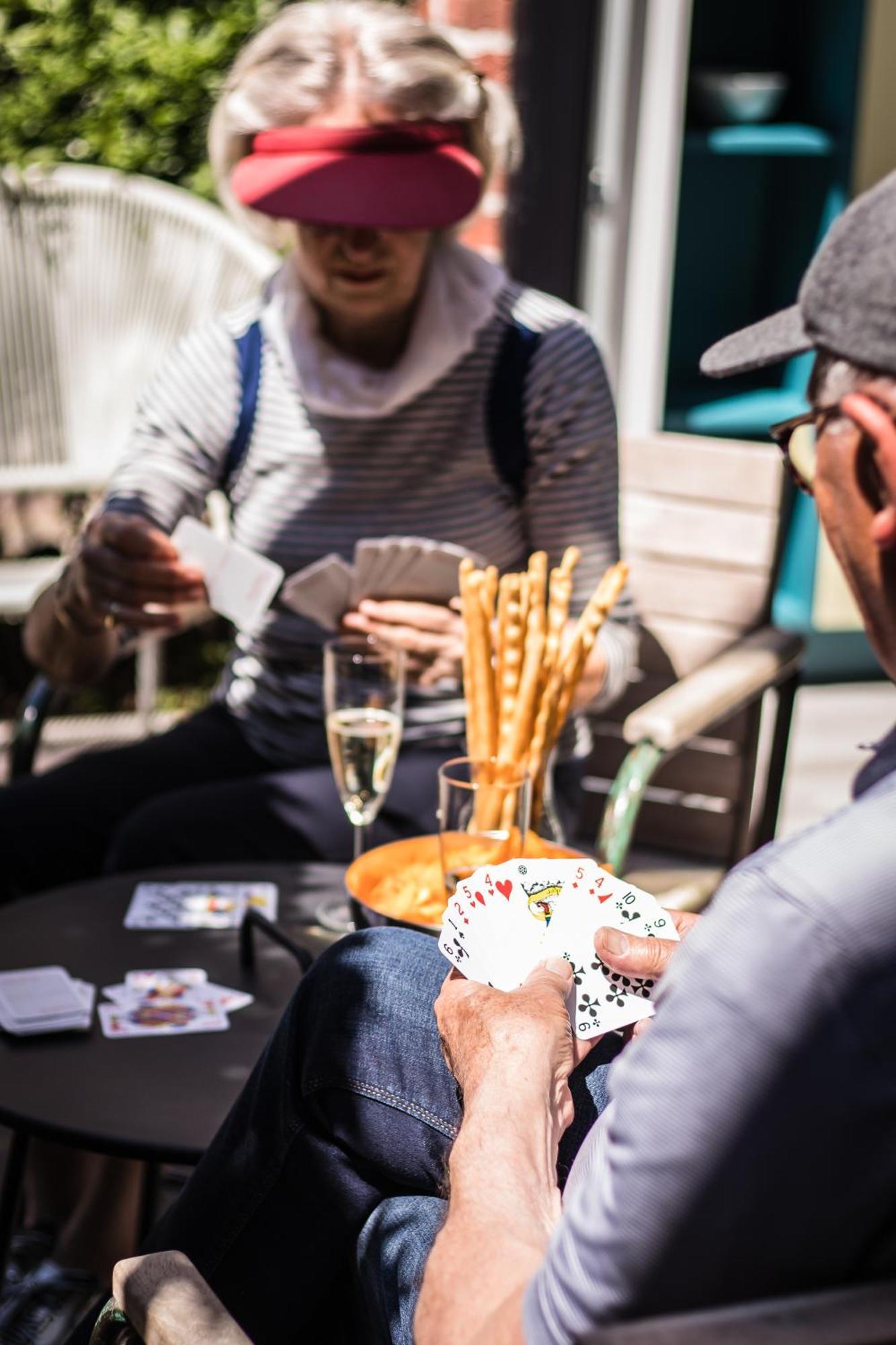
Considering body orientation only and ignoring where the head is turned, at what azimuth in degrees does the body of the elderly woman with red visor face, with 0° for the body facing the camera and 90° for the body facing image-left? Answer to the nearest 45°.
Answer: approximately 0°

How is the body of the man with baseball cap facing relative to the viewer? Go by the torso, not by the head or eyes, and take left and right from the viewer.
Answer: facing away from the viewer and to the left of the viewer

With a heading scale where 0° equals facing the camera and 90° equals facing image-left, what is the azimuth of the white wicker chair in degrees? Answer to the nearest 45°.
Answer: approximately 0°

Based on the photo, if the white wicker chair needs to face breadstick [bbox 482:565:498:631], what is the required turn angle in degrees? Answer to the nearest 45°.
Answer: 0° — it already faces it

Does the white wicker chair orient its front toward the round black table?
yes
